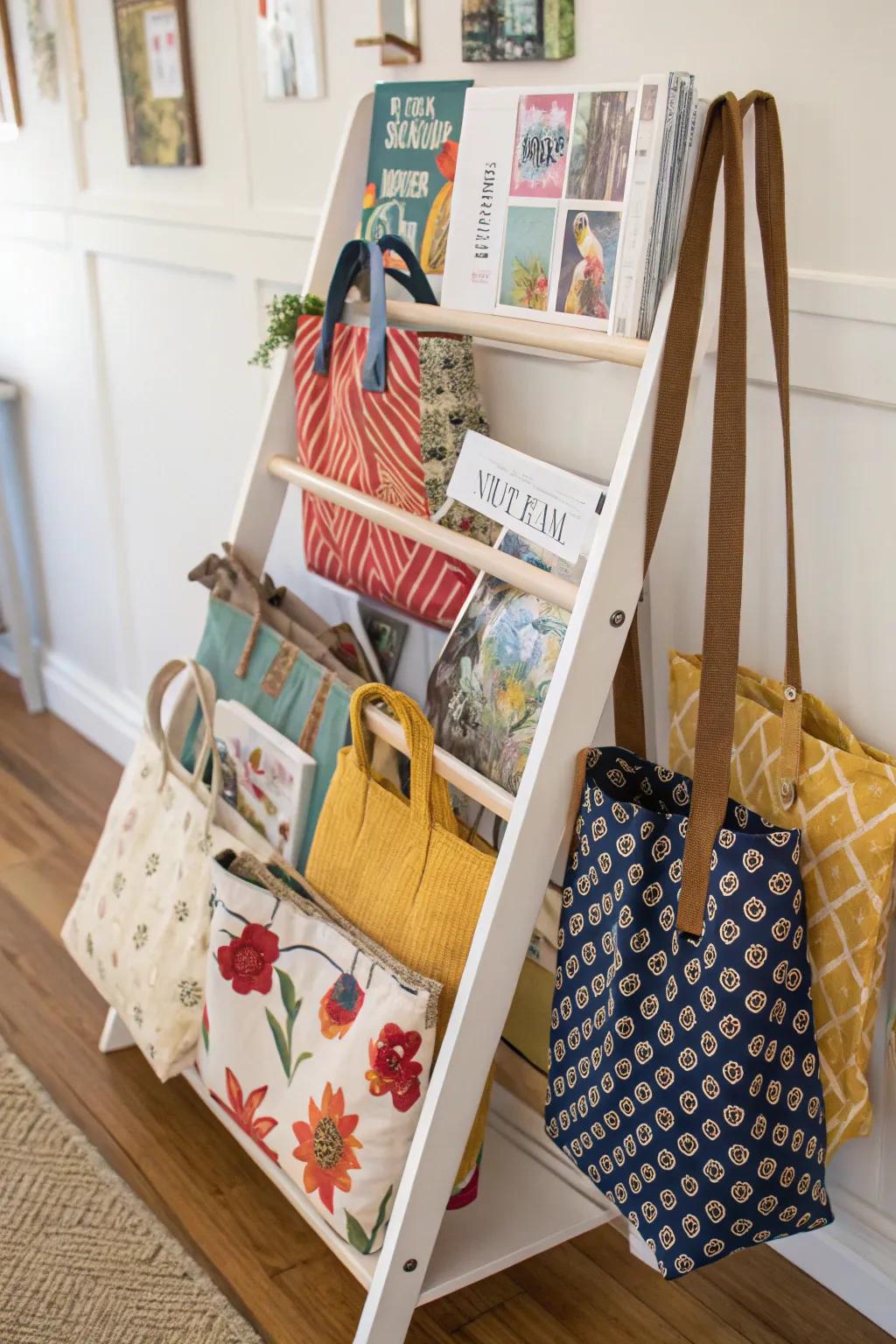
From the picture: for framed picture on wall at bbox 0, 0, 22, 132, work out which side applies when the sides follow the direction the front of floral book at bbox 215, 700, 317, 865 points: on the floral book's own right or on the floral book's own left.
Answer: on the floral book's own right

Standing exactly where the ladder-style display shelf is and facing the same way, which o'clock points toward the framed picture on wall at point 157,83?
The framed picture on wall is roughly at 4 o'clock from the ladder-style display shelf.

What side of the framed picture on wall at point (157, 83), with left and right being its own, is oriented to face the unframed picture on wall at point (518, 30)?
left

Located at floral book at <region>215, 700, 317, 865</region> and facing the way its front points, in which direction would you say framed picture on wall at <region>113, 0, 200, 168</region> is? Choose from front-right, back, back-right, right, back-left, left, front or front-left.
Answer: back-right

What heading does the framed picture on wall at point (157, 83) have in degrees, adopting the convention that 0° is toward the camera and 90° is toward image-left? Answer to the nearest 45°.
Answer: approximately 45°

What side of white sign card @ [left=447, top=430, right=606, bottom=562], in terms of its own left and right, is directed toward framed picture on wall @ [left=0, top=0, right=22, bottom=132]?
right
